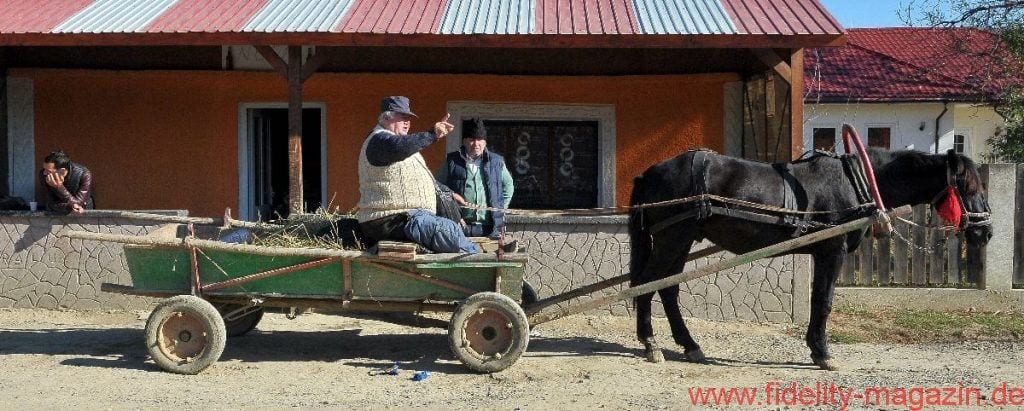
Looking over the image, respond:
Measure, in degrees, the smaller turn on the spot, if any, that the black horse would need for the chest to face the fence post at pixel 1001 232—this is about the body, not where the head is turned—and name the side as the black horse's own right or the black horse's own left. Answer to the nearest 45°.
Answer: approximately 45° to the black horse's own left

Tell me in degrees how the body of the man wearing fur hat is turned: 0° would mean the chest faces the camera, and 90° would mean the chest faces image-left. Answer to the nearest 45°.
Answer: approximately 0°

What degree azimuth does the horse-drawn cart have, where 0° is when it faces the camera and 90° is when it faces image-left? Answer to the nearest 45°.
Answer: approximately 270°

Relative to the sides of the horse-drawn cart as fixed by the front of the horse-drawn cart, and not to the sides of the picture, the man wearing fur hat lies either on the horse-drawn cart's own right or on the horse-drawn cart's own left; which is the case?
on the horse-drawn cart's own left

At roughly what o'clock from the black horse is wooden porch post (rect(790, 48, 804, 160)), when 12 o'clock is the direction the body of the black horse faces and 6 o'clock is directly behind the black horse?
The wooden porch post is roughly at 9 o'clock from the black horse.

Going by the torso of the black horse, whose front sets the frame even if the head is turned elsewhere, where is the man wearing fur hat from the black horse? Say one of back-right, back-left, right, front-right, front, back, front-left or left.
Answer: back

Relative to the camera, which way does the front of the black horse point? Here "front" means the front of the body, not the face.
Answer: to the viewer's right
